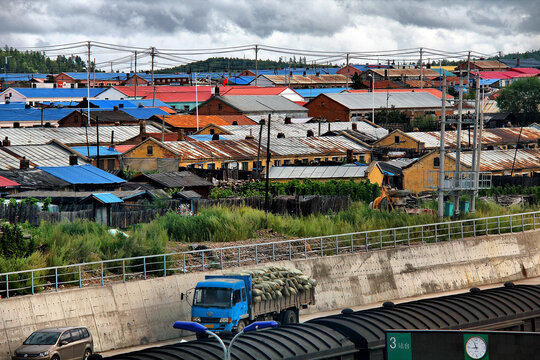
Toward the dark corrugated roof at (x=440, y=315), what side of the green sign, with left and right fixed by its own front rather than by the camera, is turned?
back

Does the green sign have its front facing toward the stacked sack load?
no

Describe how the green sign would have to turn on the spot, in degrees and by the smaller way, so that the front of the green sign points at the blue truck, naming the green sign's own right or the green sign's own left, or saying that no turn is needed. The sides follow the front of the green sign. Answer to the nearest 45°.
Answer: approximately 135° to the green sign's own right

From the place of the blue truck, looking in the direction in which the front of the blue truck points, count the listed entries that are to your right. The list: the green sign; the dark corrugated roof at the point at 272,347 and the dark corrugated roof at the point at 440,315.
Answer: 0

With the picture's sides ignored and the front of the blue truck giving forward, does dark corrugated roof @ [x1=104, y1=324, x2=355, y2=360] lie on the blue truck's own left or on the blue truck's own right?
on the blue truck's own left

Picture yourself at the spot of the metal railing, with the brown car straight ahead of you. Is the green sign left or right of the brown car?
left

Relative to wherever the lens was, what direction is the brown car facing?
facing the viewer and to the left of the viewer

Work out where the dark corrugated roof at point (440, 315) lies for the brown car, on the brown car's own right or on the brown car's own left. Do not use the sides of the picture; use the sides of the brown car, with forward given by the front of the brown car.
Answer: on the brown car's own left

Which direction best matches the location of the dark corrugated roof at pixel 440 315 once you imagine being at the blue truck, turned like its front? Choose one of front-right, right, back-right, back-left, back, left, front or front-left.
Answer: left

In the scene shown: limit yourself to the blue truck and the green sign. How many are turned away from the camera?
0

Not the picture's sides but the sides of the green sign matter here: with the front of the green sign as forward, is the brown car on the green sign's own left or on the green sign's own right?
on the green sign's own right

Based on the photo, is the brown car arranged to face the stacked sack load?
no

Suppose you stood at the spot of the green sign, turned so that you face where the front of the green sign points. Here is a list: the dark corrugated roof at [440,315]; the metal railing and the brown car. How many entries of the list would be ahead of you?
0

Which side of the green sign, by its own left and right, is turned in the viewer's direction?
front

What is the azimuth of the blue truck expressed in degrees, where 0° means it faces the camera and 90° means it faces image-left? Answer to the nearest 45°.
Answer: approximately 45°

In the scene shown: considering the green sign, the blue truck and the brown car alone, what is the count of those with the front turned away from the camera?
0

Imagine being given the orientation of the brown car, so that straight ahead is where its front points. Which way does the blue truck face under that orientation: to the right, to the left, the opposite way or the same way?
the same way

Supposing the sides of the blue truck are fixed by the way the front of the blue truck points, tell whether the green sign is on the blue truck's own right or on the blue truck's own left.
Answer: on the blue truck's own left

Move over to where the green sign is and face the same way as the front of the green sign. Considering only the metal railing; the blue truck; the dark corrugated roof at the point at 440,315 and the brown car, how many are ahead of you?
0
